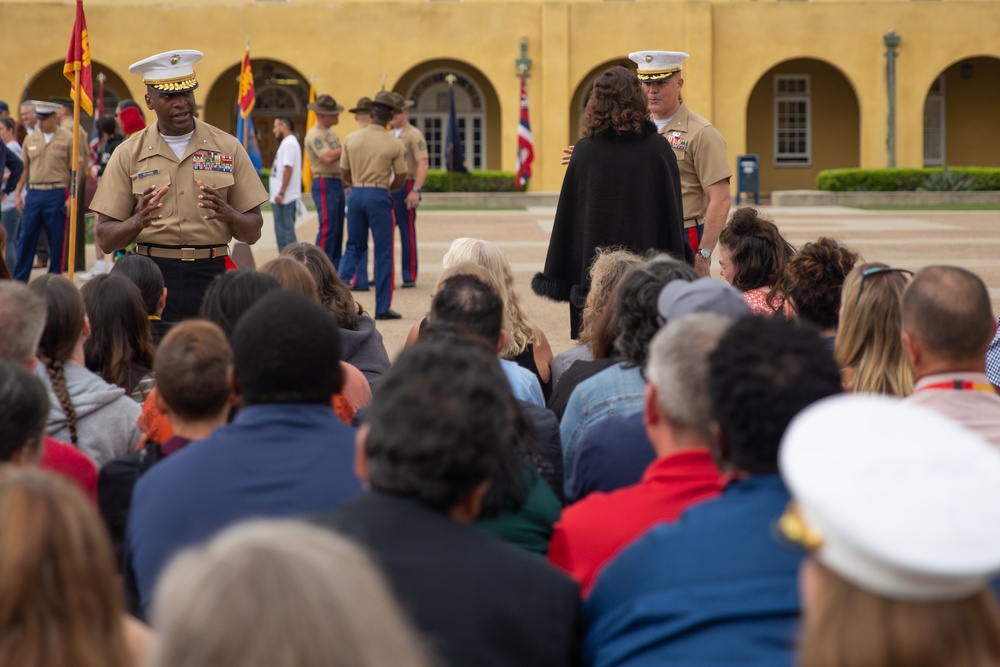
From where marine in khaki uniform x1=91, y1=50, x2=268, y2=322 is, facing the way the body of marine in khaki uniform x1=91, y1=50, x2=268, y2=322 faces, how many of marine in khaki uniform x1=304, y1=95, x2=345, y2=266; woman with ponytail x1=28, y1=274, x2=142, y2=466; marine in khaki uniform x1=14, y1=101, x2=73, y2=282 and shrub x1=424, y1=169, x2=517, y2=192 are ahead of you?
1

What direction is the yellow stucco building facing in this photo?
toward the camera

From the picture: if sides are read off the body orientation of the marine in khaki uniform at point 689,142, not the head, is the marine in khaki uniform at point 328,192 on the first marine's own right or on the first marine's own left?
on the first marine's own right

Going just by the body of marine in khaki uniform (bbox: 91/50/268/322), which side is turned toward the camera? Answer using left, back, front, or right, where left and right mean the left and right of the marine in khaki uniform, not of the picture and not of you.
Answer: front

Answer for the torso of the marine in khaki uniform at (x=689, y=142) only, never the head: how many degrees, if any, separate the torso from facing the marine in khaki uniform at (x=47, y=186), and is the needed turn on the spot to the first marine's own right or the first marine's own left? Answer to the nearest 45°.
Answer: approximately 90° to the first marine's own right

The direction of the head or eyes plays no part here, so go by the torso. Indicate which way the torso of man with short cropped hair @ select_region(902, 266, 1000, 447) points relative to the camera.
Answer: away from the camera

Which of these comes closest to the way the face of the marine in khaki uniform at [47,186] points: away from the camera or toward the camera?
toward the camera

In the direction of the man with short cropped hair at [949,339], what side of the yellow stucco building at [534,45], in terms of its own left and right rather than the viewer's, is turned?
front

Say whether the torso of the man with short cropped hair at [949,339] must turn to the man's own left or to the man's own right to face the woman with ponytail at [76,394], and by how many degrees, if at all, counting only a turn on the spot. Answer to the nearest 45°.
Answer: approximately 90° to the man's own left

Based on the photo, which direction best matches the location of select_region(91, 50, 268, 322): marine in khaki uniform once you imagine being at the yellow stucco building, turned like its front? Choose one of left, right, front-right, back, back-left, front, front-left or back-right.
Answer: front

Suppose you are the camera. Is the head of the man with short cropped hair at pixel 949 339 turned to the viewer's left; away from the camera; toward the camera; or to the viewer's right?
away from the camera

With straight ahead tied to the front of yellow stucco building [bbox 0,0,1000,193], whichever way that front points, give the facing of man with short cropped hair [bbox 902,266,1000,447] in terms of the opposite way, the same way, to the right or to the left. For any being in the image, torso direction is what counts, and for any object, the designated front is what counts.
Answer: the opposite way
